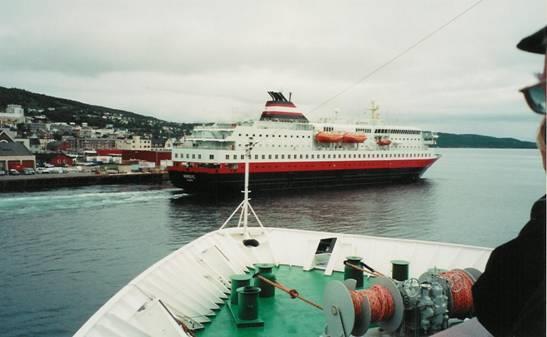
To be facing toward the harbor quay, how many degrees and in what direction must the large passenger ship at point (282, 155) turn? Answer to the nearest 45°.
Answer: approximately 135° to its left

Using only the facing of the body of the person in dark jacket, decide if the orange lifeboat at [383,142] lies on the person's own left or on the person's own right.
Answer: on the person's own right

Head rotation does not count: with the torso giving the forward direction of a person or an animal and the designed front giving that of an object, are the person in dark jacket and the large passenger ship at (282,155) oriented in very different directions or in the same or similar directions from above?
very different directions

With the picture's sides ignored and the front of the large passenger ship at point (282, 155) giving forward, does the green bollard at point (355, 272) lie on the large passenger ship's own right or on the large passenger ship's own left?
on the large passenger ship's own right

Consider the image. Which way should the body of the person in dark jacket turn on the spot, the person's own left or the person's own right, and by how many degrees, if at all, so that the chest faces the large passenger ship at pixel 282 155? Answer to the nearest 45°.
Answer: approximately 90° to the person's own right
